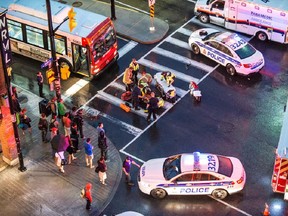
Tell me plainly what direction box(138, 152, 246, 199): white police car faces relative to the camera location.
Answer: facing to the left of the viewer

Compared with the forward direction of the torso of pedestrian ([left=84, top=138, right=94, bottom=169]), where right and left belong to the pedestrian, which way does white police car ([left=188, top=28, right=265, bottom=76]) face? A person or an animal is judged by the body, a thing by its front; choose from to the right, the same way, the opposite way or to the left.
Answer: to the left

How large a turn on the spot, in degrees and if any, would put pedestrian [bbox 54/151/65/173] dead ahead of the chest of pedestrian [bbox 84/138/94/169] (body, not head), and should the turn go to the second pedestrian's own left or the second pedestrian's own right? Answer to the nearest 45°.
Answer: approximately 135° to the second pedestrian's own left

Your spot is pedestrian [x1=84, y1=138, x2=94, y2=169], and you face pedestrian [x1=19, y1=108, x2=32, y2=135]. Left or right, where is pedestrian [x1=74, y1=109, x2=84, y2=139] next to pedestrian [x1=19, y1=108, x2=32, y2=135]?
right

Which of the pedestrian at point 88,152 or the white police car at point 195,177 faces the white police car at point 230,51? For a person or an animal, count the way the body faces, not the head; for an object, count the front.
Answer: the pedestrian

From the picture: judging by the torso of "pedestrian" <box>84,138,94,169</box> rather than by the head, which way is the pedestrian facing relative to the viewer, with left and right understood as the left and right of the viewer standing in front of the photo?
facing away from the viewer and to the right of the viewer

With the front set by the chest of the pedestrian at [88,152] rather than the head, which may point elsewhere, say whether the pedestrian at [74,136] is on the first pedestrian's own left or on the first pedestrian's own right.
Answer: on the first pedestrian's own left

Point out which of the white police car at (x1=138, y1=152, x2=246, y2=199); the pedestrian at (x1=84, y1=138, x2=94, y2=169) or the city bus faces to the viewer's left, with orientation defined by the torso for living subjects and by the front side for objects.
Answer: the white police car

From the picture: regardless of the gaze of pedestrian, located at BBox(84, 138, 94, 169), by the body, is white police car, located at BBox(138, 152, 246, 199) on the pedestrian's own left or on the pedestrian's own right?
on the pedestrian's own right
